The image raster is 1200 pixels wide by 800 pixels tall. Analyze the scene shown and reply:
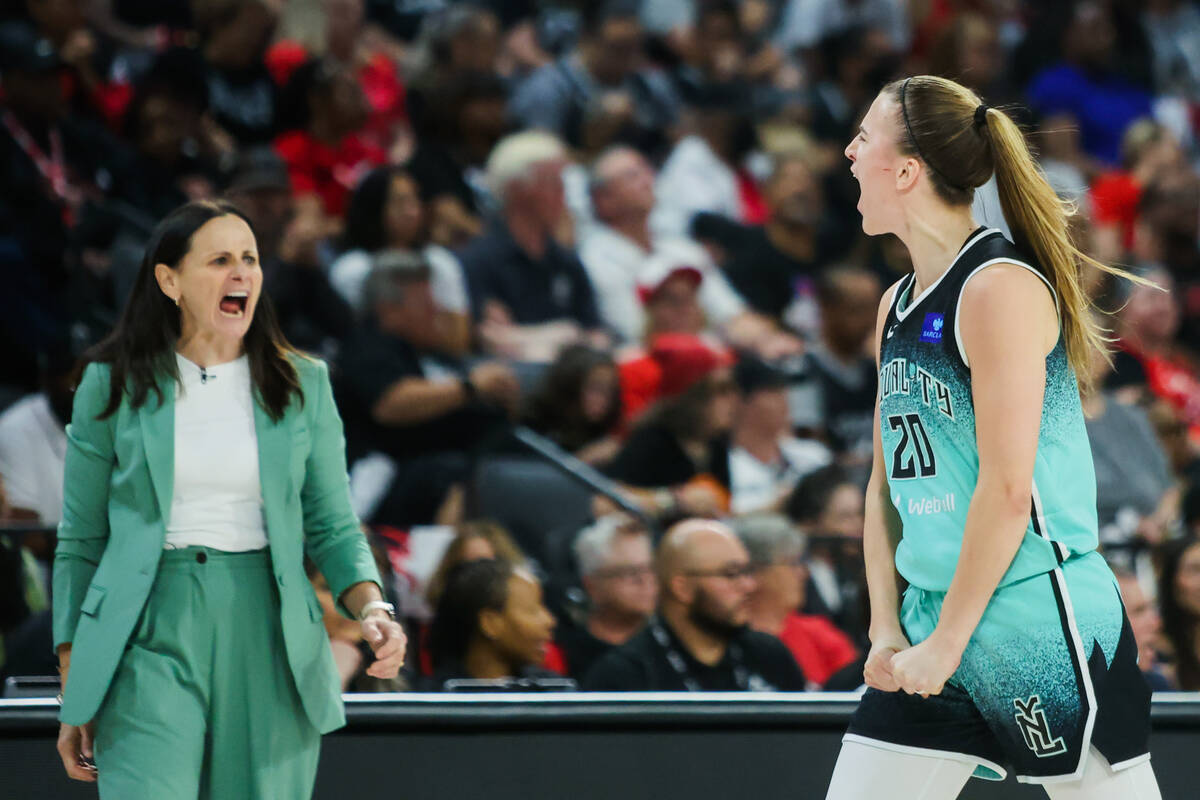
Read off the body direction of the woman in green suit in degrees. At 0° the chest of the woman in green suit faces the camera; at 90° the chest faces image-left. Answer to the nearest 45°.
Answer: approximately 0°

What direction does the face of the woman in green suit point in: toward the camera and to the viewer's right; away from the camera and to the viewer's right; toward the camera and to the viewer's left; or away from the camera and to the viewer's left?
toward the camera and to the viewer's right

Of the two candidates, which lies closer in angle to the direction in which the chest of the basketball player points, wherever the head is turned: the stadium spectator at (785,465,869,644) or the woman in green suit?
the woman in green suit

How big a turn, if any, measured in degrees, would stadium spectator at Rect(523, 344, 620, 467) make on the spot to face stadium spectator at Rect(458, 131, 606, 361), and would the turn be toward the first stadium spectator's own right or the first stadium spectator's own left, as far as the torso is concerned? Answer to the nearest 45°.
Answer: approximately 135° to the first stadium spectator's own left

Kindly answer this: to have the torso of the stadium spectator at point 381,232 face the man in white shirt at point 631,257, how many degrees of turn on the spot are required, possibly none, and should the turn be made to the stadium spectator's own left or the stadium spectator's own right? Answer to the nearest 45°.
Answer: approximately 90° to the stadium spectator's own left

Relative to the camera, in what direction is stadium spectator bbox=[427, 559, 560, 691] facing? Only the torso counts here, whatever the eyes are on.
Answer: to the viewer's right

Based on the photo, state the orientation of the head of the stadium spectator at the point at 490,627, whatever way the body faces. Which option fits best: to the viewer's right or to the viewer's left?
to the viewer's right

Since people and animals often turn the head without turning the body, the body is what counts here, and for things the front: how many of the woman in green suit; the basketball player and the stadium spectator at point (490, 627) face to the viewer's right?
1
